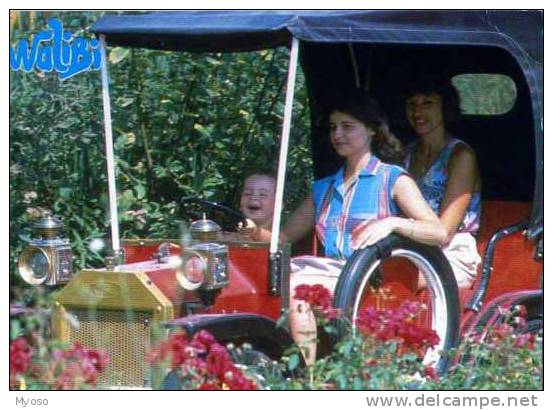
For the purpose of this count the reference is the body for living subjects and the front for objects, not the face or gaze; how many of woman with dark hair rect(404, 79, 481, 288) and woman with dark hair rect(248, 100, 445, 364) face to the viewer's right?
0

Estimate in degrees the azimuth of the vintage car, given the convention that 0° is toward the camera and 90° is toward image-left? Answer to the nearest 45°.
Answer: approximately 45°

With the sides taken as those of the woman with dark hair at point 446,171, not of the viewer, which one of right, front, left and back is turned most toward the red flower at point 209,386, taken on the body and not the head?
front

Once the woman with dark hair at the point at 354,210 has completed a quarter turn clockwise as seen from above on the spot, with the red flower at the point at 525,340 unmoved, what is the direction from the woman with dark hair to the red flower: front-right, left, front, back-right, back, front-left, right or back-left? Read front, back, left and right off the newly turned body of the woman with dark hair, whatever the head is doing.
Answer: back-right

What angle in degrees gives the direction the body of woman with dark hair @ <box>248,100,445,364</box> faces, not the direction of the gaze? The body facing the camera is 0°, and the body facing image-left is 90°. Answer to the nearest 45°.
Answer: approximately 45°

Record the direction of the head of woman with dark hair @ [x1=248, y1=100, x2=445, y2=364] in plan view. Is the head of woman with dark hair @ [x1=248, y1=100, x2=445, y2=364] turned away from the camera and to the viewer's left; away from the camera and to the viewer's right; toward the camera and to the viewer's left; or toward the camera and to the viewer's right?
toward the camera and to the viewer's left
